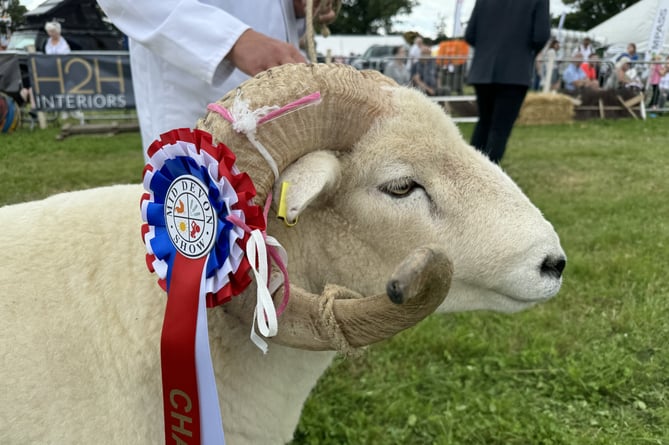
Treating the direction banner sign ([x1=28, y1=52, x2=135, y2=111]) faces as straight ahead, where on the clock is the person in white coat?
The person in white coat is roughly at 12 o'clock from the banner sign.

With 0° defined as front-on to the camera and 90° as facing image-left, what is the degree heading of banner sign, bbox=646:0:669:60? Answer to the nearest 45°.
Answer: approximately 0°

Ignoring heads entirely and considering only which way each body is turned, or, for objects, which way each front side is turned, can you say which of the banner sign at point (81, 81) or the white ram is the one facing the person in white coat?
the banner sign

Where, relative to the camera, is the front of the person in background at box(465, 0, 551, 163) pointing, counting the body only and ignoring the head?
away from the camera

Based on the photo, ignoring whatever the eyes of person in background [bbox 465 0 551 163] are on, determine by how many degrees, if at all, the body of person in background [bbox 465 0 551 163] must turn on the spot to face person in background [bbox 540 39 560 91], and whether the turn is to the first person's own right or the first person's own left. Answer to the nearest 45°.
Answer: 0° — they already face them

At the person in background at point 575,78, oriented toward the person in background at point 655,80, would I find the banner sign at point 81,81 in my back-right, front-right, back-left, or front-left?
back-right

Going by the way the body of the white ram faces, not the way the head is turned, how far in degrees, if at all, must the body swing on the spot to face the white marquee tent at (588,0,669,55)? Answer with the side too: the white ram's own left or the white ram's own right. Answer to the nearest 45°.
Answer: approximately 45° to the white ram's own left

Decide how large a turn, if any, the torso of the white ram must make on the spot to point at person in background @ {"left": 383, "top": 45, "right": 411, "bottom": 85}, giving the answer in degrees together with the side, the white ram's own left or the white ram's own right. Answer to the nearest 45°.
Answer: approximately 90° to the white ram's own left

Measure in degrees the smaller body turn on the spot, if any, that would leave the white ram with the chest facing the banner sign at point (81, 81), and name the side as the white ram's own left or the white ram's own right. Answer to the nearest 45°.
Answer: approximately 90° to the white ram's own left

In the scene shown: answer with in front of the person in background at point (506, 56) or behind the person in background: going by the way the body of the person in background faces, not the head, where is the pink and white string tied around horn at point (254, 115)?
behind

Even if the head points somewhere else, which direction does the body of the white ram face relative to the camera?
to the viewer's right
